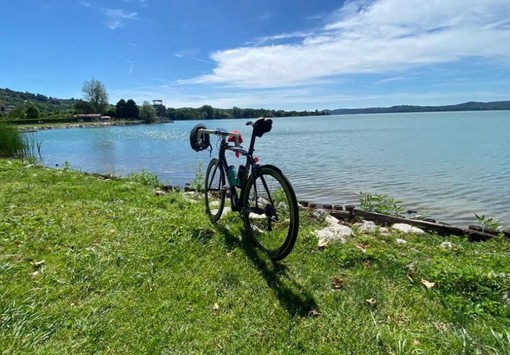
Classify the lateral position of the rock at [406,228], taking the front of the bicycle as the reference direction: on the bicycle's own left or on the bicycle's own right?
on the bicycle's own right

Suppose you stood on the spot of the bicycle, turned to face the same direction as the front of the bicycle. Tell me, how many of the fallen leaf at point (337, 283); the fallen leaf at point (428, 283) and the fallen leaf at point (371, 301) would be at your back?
3

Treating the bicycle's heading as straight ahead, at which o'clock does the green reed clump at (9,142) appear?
The green reed clump is roughly at 12 o'clock from the bicycle.

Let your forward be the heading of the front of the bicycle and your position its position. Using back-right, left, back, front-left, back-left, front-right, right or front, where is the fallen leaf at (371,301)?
back

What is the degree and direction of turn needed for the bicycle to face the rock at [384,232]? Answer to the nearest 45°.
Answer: approximately 135° to its right

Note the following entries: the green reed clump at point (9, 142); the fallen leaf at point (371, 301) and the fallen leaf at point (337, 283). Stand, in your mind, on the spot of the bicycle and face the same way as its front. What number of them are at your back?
2

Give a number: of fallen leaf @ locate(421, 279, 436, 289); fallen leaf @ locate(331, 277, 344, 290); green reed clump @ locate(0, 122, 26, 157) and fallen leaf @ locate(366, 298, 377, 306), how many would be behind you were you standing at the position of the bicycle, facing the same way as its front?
3

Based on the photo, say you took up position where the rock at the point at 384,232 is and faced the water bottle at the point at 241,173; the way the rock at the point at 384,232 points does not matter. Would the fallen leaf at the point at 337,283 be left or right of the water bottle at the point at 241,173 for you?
left

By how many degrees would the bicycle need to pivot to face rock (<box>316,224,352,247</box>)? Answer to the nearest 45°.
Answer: approximately 135° to its right

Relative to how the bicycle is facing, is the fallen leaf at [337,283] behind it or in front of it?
behind

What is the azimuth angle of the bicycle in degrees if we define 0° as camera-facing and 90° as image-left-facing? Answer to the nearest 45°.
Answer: approximately 135°

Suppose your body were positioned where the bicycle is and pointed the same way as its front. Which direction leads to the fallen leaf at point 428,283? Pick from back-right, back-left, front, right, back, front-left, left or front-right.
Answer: back
